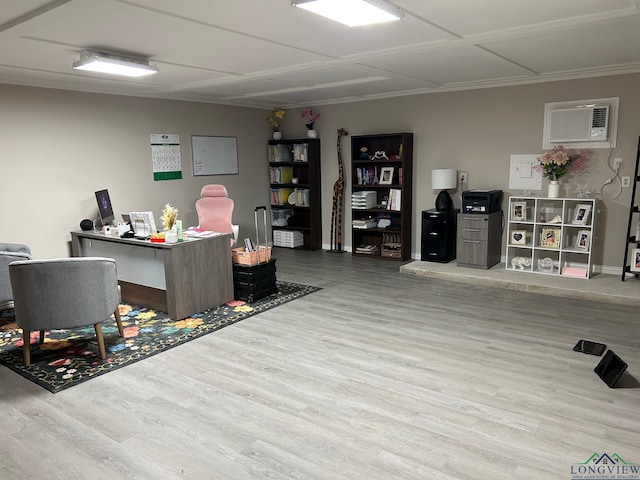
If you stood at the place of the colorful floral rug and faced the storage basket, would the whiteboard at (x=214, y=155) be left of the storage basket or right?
left

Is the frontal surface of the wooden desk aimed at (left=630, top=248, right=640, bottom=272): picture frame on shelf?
no

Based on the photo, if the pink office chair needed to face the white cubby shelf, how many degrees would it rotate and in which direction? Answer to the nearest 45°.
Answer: approximately 90° to its left

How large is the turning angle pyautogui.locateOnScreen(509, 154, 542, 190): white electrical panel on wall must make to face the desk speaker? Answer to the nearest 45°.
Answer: approximately 45° to its right

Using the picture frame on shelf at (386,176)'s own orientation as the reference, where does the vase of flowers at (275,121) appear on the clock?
The vase of flowers is roughly at 4 o'clock from the picture frame on shelf.

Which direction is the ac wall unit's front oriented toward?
toward the camera

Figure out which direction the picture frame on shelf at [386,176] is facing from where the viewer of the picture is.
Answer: facing the viewer

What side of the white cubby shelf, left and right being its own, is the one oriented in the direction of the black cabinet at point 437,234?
right

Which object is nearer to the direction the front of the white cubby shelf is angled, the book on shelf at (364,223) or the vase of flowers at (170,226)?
the vase of flowers

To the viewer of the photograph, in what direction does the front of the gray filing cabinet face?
facing the viewer and to the left of the viewer

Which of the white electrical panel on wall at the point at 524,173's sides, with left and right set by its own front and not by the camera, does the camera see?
front

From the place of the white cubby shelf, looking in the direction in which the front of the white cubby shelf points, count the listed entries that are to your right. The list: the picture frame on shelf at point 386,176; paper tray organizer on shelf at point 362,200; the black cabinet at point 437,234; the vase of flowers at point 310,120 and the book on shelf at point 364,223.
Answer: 5

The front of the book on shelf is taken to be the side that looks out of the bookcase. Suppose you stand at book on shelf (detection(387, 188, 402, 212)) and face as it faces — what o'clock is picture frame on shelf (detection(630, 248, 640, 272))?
The picture frame on shelf is roughly at 10 o'clock from the book on shelf.

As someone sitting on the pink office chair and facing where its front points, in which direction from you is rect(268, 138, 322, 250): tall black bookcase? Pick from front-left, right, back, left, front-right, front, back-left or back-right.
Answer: back-left
